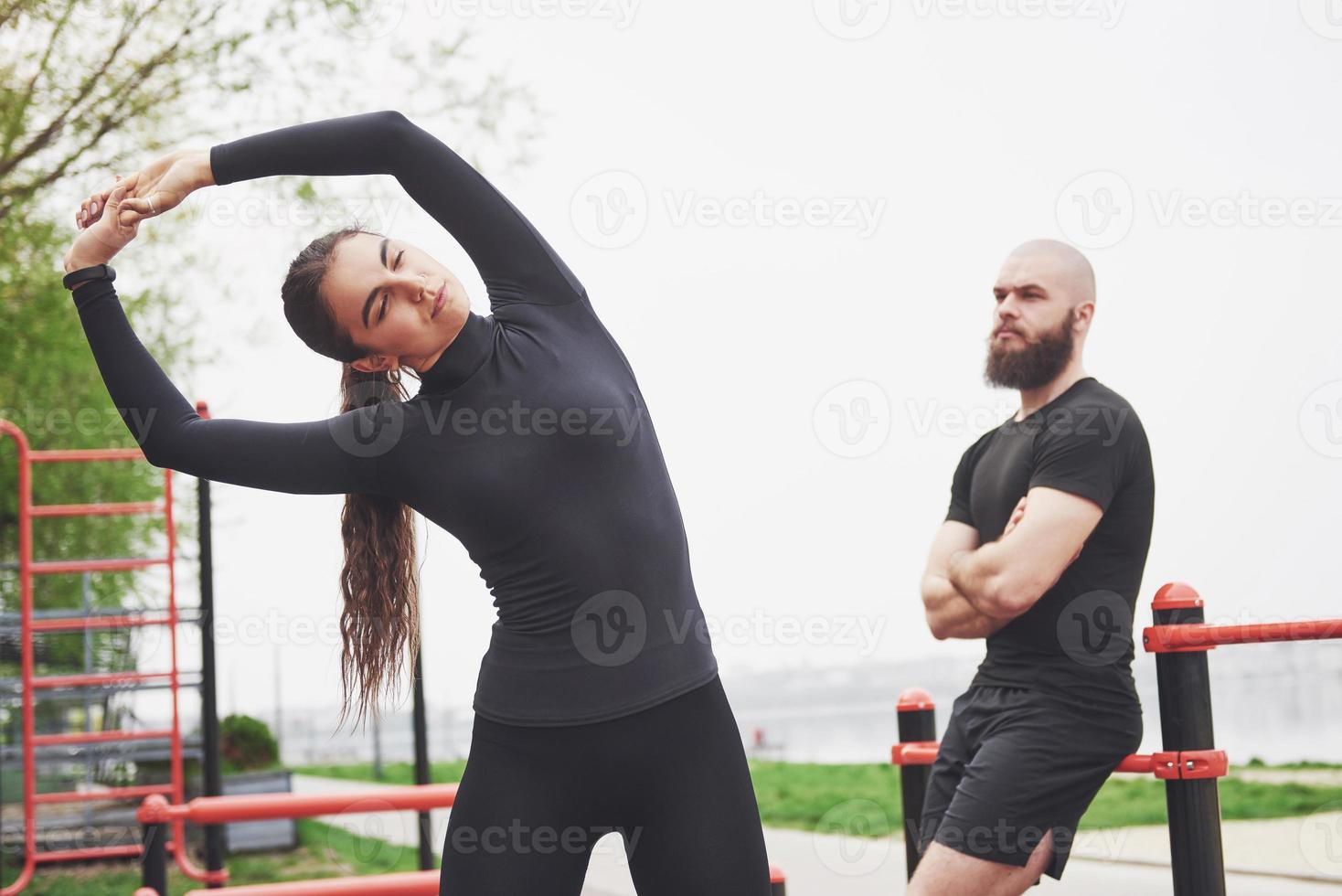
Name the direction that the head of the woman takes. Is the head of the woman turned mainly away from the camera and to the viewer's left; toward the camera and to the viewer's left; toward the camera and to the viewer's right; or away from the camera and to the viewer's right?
toward the camera and to the viewer's right

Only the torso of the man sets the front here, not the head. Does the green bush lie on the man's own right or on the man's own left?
on the man's own right

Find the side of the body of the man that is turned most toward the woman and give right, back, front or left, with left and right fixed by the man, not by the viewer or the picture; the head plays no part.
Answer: front

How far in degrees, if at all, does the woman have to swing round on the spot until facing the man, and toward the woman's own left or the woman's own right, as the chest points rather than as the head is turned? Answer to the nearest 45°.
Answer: approximately 135° to the woman's own left

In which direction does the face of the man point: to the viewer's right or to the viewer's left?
to the viewer's left

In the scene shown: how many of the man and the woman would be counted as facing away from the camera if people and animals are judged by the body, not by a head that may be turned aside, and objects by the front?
0

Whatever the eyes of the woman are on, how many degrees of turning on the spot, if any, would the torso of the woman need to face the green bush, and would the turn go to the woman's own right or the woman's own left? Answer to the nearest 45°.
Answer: approximately 180°

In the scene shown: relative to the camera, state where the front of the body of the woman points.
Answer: toward the camera
